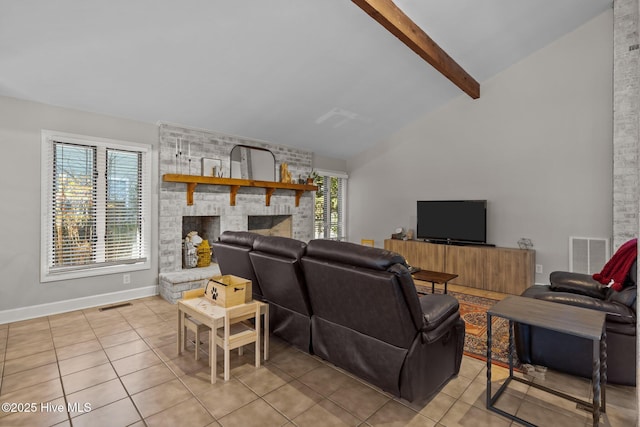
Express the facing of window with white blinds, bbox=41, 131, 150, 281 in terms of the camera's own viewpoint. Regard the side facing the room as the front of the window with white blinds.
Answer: facing the viewer and to the right of the viewer

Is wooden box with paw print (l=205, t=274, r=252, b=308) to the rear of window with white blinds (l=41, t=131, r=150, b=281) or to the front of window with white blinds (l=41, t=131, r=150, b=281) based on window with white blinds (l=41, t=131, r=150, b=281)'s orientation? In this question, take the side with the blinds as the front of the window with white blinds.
to the front

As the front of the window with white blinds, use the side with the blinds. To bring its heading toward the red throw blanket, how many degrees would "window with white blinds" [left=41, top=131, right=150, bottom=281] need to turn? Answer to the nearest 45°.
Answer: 0° — it already faces it

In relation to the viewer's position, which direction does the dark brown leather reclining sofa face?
facing away from the viewer and to the right of the viewer

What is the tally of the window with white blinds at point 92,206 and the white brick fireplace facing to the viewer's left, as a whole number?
0

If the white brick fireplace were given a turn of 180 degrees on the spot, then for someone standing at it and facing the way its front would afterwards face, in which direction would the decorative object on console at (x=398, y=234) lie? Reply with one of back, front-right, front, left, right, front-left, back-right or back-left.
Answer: back-right

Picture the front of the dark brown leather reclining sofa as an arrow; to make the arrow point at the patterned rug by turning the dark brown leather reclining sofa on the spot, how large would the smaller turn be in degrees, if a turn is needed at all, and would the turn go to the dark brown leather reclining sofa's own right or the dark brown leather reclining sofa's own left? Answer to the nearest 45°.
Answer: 0° — it already faces it

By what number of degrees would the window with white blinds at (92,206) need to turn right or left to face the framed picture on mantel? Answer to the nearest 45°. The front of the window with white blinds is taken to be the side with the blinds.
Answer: approximately 45° to its left

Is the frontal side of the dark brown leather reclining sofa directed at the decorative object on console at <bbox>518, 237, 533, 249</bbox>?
yes

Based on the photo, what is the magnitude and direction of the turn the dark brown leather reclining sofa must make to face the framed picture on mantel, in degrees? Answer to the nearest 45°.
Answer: approximately 90° to its left

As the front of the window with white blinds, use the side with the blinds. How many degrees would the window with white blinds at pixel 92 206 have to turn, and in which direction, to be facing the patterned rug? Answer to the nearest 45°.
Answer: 0° — it already faces it

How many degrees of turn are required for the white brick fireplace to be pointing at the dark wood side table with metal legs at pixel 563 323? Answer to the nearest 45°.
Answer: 0° — it already faces it
